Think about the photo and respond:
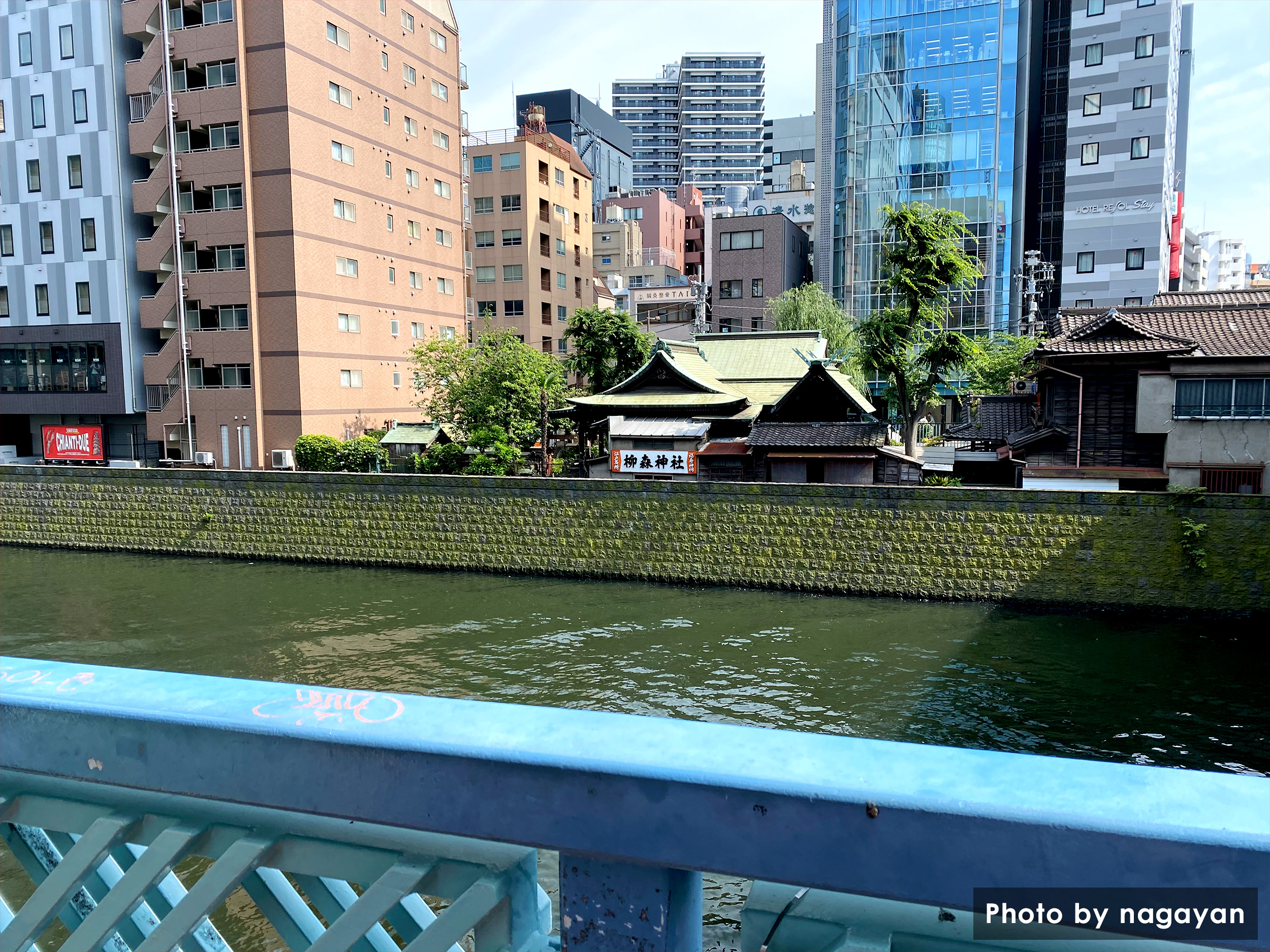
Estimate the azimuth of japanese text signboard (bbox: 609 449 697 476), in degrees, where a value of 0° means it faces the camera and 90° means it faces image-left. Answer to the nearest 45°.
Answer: approximately 0°

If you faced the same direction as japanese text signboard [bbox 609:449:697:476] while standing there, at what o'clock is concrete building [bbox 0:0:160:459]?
The concrete building is roughly at 4 o'clock from the japanese text signboard.

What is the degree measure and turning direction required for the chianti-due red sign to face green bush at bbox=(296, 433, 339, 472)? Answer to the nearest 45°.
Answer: approximately 45° to its left

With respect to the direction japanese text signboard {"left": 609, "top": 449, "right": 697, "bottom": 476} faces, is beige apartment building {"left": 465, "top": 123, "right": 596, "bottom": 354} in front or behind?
behind

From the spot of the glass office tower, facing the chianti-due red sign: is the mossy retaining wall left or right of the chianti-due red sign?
left

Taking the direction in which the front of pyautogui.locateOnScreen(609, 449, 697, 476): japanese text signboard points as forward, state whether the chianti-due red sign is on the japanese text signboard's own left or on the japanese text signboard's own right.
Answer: on the japanese text signboard's own right

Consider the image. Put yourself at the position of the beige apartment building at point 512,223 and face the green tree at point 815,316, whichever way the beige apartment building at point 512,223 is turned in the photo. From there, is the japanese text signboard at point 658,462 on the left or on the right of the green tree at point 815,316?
right

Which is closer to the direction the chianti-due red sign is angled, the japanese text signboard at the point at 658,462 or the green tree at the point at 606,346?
the japanese text signboard

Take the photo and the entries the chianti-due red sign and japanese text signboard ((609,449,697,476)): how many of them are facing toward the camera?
2

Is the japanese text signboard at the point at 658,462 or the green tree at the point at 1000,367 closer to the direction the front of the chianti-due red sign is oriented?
the japanese text signboard

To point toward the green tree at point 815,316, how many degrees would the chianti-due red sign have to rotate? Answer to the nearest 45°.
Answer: approximately 90° to its left

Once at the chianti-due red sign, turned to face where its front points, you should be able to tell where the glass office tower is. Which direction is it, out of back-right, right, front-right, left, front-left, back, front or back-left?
left

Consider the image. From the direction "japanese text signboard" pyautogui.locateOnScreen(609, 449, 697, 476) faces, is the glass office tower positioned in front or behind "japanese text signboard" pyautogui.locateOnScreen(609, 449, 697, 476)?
behind

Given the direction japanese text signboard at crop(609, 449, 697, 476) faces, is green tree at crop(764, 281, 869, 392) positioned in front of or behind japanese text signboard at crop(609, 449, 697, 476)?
behind
